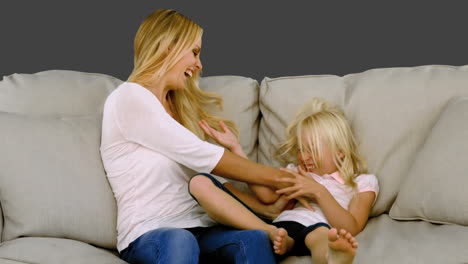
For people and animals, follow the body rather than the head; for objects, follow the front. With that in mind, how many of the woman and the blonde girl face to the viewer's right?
1

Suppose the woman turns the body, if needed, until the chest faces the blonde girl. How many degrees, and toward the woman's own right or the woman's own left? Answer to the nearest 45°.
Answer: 0° — they already face them

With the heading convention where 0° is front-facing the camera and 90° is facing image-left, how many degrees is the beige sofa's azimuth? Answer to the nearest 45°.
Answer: approximately 0°

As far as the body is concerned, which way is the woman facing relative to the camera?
to the viewer's right

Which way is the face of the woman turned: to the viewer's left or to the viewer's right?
to the viewer's right

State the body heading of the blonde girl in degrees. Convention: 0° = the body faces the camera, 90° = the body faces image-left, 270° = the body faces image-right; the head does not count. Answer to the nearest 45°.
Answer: approximately 45°
